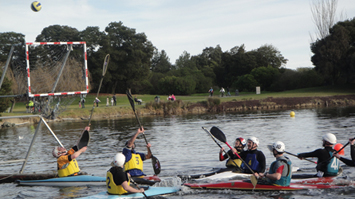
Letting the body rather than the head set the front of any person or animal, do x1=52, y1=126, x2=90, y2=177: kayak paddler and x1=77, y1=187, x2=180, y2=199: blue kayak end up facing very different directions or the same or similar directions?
same or similar directions

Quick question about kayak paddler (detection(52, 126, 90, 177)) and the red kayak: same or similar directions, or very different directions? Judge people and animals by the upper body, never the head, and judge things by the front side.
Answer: very different directions

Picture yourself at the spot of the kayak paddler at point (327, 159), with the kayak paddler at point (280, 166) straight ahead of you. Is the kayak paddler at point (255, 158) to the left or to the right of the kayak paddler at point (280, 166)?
right

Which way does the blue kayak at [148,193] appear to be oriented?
to the viewer's right

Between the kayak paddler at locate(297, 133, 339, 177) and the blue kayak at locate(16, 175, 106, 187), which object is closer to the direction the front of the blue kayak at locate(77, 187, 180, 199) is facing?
the kayak paddler

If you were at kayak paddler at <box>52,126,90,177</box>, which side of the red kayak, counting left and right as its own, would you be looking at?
front

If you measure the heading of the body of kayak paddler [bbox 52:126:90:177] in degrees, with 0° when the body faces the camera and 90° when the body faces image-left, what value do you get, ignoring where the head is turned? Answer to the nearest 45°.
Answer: approximately 270°

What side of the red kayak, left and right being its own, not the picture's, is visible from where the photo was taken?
left

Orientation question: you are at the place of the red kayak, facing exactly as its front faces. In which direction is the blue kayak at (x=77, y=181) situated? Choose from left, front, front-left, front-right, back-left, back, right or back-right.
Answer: front

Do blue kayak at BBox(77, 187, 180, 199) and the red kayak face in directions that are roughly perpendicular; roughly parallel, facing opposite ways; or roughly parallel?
roughly parallel, facing opposite ways
